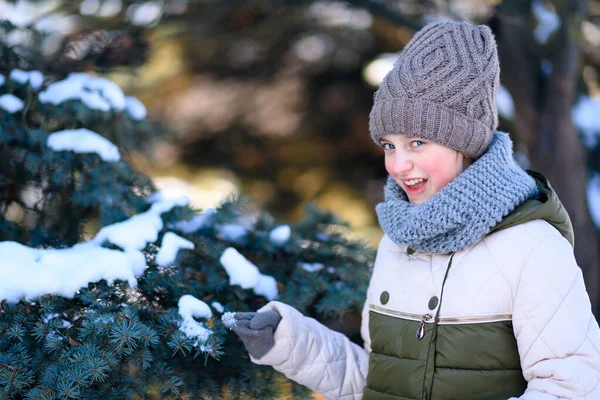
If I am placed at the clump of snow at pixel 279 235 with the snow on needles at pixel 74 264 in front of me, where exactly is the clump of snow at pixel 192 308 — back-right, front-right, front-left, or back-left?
front-left

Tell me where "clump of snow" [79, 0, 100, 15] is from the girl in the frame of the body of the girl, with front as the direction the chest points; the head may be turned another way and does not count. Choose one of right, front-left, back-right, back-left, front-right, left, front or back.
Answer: right

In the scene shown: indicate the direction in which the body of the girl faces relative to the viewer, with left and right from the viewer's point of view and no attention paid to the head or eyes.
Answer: facing the viewer and to the left of the viewer

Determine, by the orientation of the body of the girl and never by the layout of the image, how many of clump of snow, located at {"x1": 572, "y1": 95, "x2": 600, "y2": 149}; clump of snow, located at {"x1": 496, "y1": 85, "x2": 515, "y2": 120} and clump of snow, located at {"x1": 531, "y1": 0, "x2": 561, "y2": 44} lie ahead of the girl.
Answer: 0

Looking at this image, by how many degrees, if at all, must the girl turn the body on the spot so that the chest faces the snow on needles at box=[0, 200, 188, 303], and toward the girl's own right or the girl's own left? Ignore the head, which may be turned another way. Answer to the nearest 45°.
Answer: approximately 45° to the girl's own right

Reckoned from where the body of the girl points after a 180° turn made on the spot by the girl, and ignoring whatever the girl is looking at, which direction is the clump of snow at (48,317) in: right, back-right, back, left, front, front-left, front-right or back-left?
back-left

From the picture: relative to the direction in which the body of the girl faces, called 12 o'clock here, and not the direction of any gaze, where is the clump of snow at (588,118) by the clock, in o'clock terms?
The clump of snow is roughly at 5 o'clock from the girl.

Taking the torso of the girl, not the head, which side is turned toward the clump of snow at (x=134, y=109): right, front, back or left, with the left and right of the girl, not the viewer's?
right

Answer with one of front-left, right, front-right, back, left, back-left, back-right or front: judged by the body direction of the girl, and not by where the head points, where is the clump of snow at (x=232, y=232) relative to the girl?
right

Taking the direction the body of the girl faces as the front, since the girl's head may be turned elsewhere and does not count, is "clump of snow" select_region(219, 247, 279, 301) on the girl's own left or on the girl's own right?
on the girl's own right
